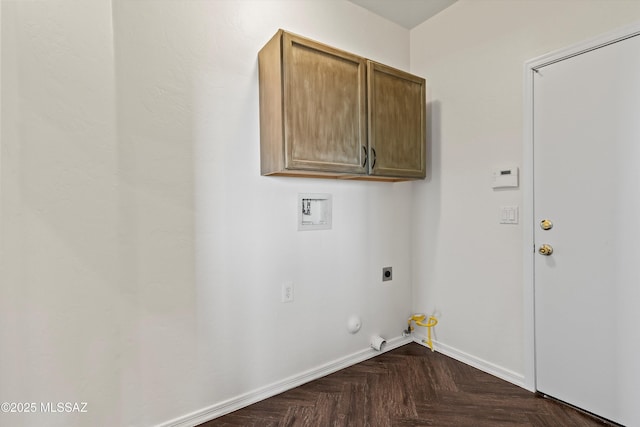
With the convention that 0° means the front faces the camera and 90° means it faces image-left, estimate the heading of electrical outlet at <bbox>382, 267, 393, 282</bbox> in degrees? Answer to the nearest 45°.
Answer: approximately 315°

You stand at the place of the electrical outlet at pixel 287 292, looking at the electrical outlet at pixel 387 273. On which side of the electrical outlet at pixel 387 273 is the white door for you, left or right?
right

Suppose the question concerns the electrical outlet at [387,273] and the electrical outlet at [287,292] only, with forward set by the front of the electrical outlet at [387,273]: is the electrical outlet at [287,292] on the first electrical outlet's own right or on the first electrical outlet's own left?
on the first electrical outlet's own right

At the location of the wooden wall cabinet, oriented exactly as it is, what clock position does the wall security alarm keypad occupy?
The wall security alarm keypad is roughly at 10 o'clock from the wooden wall cabinet.

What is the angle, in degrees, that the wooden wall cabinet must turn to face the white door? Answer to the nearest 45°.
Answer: approximately 45° to its left
